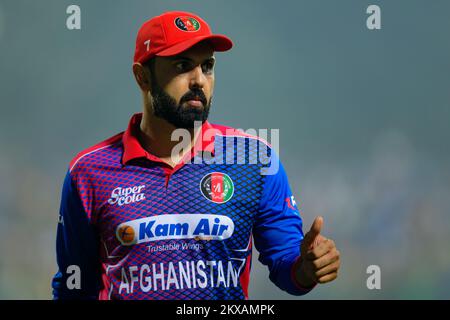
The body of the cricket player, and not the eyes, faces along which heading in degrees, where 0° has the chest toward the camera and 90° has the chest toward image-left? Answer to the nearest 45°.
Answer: approximately 0°
